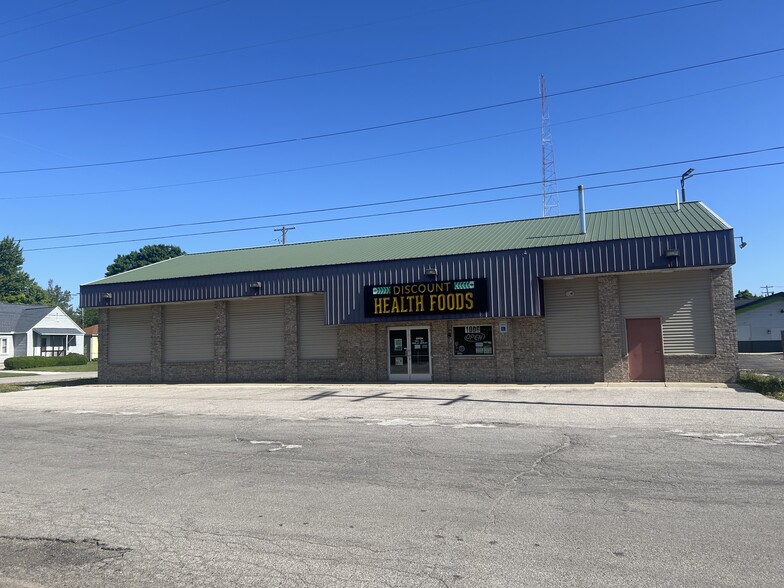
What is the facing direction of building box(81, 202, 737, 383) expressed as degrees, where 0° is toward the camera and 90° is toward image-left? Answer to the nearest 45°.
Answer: approximately 0°
